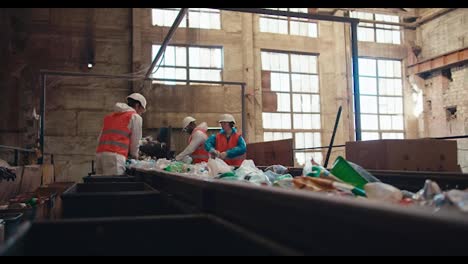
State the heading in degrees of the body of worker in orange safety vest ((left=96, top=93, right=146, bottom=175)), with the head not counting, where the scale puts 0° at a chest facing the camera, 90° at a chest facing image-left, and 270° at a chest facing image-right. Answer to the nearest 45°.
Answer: approximately 225°

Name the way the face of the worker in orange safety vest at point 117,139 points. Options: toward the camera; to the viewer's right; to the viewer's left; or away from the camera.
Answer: to the viewer's right

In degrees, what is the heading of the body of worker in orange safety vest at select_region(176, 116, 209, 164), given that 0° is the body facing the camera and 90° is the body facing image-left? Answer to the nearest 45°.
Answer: approximately 90°

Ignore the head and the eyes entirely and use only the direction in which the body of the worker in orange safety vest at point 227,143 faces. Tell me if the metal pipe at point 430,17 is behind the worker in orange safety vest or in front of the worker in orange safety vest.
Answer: behind

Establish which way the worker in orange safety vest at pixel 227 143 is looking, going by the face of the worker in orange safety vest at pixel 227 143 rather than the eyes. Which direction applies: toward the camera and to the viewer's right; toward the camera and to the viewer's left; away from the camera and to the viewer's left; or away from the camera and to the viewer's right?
toward the camera and to the viewer's left

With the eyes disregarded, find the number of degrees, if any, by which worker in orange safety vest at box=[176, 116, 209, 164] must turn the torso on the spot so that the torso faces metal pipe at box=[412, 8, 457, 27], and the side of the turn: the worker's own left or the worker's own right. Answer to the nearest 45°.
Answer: approximately 135° to the worker's own right

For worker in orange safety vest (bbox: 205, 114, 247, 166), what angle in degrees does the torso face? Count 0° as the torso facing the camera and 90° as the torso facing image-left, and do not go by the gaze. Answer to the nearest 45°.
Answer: approximately 45°

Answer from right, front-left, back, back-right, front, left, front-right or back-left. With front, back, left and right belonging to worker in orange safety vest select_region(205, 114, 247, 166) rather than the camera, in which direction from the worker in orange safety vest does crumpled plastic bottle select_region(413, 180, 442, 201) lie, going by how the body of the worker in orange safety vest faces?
front-left
